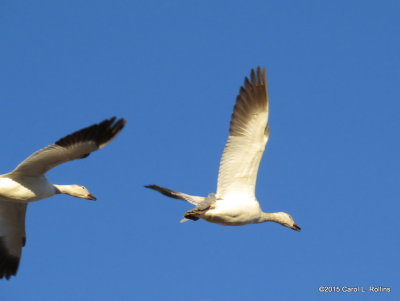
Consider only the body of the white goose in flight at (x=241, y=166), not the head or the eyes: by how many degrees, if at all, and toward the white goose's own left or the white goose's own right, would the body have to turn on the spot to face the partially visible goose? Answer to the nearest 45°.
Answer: approximately 180°

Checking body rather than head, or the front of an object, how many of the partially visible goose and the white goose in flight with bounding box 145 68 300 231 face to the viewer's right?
2

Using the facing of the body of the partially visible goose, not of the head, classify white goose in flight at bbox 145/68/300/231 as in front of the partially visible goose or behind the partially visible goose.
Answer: in front

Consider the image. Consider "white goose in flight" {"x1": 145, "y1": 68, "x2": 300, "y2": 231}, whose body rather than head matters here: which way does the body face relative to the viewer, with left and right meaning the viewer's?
facing to the right of the viewer

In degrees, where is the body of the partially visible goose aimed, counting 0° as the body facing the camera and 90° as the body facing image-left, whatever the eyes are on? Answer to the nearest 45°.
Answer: approximately 270°

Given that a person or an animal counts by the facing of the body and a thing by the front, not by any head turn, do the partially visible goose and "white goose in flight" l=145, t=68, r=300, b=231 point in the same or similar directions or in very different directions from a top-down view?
same or similar directions
